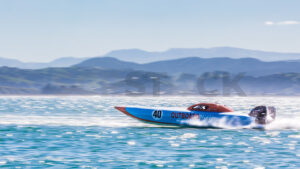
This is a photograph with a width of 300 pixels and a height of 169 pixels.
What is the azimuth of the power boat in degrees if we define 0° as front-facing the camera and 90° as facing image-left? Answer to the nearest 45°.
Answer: approximately 90°
